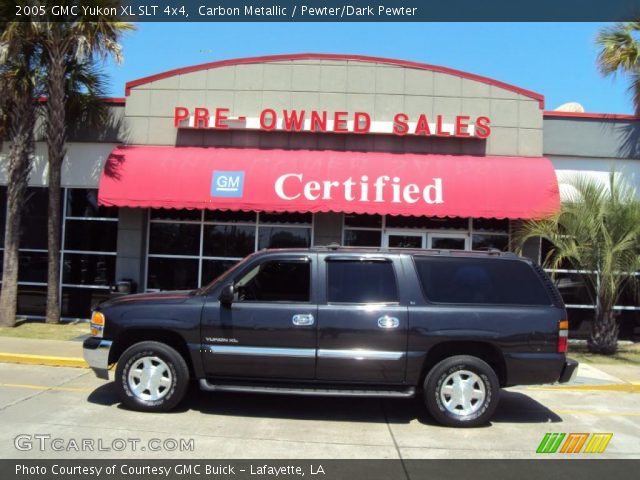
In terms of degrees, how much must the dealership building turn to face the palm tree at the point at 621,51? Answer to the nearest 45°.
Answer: approximately 90° to its left

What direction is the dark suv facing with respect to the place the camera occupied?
facing to the left of the viewer

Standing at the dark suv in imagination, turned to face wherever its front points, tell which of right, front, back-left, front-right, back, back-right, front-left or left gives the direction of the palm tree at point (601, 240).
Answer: back-right

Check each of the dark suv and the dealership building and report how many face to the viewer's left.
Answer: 1

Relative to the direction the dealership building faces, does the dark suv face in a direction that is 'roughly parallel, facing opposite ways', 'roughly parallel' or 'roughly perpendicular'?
roughly perpendicular

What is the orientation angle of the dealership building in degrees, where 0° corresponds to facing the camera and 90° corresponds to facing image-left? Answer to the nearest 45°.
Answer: approximately 0°

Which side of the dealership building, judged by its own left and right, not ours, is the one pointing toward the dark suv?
front

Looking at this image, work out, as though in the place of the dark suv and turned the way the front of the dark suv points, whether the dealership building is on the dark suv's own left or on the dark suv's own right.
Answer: on the dark suv's own right

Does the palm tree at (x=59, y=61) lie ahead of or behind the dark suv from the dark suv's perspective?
ahead

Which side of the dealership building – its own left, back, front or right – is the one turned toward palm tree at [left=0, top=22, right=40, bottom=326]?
right

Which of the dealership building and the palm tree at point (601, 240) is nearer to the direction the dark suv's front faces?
the dealership building
